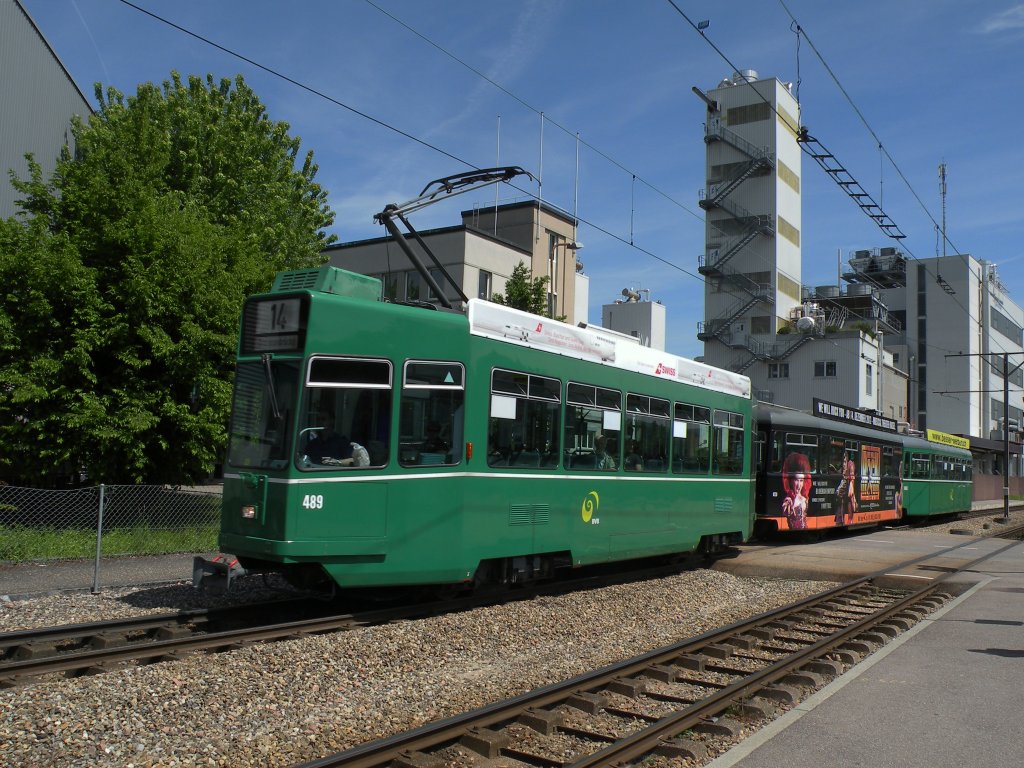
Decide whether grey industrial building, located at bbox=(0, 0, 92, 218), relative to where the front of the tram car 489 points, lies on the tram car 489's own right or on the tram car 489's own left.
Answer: on the tram car 489's own right

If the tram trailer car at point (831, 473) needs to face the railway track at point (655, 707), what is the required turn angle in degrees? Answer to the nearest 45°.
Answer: approximately 45° to its left

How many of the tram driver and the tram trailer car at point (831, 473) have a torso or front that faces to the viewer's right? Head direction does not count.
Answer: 0

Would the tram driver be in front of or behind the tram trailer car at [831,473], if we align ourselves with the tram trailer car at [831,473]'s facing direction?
in front

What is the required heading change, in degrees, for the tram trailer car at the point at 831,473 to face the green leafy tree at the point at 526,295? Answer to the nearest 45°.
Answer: approximately 45° to its right

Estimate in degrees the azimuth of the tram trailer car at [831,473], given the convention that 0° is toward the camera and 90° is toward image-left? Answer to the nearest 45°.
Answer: approximately 45°

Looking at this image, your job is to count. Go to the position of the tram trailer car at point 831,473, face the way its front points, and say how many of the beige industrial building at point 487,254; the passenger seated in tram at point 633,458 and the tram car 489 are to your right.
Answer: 1

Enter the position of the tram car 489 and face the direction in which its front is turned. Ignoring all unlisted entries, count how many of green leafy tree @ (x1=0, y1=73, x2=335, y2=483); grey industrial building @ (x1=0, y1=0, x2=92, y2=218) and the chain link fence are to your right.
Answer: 3

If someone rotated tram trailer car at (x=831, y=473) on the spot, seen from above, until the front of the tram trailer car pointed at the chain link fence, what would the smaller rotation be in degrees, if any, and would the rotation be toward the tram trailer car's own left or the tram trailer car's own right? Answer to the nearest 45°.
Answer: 0° — it already faces it

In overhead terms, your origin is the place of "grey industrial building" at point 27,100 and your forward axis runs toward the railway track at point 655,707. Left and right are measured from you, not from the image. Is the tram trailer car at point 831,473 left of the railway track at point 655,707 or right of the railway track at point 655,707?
left

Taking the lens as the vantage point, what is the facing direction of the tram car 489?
facing the viewer and to the left of the viewer

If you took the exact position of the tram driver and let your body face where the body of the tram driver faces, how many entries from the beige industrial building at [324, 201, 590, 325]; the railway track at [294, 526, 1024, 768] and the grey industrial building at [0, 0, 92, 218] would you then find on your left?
1
